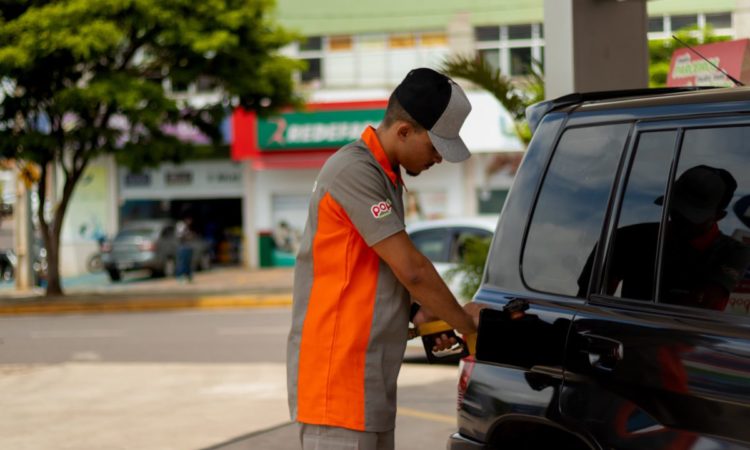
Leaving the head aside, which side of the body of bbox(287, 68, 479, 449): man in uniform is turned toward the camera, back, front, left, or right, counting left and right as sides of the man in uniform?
right

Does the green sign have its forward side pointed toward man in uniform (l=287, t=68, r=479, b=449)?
yes

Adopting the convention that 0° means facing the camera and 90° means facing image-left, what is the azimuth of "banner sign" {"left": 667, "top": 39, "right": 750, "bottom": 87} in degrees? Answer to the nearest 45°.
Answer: approximately 0°

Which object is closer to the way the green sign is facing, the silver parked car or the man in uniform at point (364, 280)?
the man in uniform

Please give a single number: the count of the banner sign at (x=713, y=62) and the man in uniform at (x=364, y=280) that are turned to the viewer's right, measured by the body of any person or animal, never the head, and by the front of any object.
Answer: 1

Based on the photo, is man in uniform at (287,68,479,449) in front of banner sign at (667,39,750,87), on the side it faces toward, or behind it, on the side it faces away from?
in front

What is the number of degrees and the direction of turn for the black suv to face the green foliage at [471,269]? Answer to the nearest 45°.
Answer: approximately 135° to its left

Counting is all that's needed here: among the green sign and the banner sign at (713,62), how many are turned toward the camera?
2

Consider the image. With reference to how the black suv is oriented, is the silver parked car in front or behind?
behind

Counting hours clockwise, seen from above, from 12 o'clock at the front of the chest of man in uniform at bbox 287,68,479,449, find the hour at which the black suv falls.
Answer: The black suv is roughly at 12 o'clock from the man in uniform.

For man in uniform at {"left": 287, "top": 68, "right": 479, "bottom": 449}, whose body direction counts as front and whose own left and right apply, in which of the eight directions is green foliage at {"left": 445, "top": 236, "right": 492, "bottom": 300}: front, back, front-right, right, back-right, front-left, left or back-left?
left

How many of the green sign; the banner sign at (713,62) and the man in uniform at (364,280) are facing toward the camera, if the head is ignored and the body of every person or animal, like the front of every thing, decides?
2

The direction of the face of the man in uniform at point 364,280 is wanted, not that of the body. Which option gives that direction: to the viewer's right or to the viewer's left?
to the viewer's right
